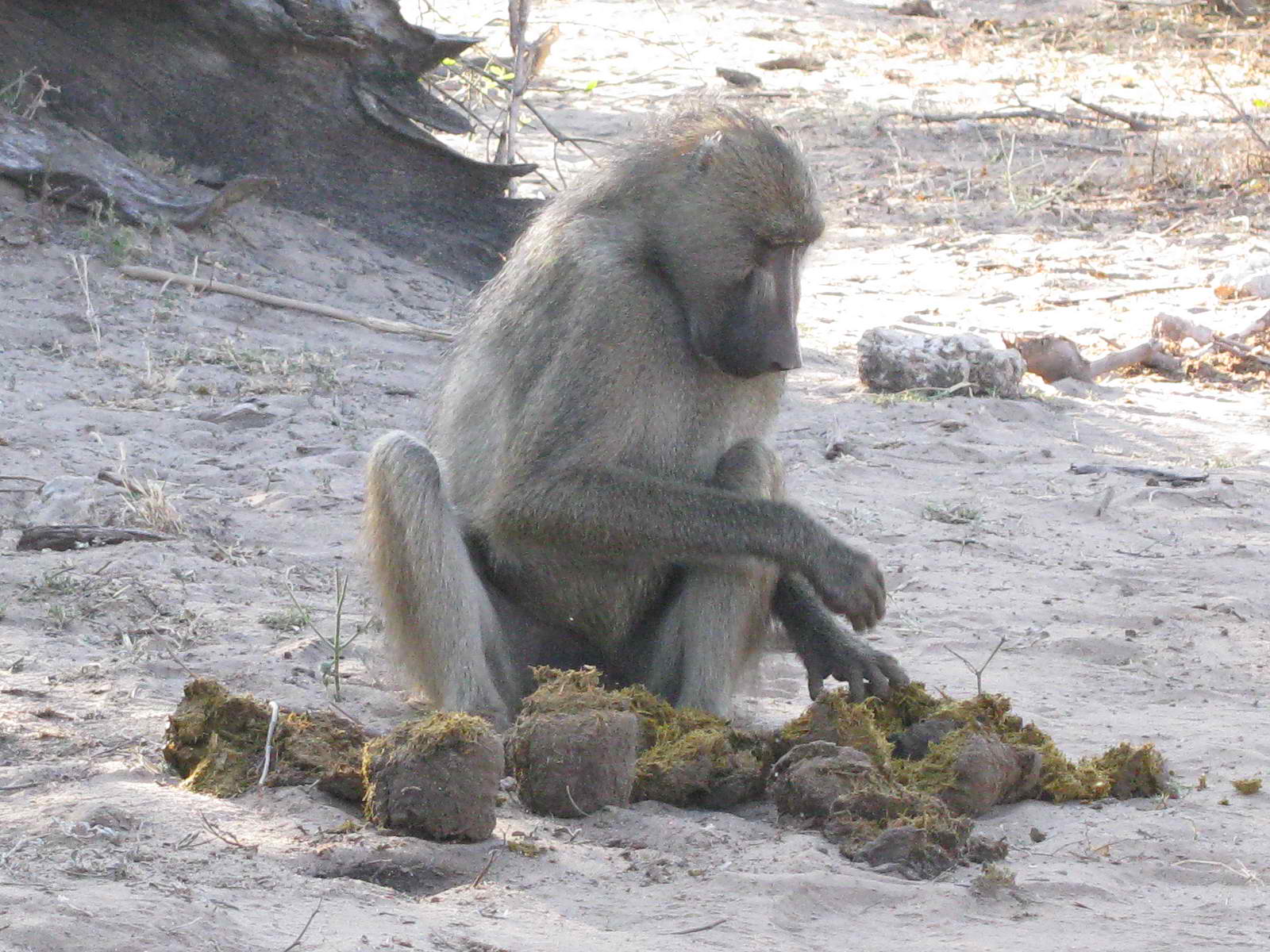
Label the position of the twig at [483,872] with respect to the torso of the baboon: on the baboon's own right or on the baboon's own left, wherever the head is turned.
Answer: on the baboon's own right

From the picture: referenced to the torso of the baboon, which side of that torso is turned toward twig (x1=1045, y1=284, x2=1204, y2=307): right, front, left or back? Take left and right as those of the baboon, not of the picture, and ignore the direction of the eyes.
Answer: left

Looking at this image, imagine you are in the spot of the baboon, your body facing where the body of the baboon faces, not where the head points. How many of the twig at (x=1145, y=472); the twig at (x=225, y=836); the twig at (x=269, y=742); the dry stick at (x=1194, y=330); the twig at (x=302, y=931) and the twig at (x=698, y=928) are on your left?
2

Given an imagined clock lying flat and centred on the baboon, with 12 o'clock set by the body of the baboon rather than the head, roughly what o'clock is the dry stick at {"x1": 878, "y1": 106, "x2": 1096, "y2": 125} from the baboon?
The dry stick is roughly at 8 o'clock from the baboon.

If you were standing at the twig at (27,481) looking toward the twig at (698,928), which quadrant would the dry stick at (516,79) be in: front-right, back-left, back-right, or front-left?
back-left

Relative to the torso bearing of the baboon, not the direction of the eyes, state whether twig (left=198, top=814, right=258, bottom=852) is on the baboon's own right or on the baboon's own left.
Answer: on the baboon's own right

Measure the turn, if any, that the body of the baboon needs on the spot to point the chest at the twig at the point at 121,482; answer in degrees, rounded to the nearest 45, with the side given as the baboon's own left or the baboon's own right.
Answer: approximately 180°

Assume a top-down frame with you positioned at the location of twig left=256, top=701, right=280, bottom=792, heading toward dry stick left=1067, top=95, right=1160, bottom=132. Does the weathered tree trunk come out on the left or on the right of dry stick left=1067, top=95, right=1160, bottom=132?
left

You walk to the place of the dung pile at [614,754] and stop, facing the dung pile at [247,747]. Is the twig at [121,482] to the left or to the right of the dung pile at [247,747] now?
right

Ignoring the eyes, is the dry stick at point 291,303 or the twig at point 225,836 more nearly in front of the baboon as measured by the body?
the twig

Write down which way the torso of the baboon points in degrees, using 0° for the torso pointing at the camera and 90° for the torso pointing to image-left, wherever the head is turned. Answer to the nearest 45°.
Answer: approximately 315°

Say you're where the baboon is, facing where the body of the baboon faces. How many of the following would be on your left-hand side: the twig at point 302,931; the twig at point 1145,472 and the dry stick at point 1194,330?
2

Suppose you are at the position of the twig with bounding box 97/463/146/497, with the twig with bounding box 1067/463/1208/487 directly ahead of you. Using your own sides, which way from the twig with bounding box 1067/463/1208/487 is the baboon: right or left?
right
